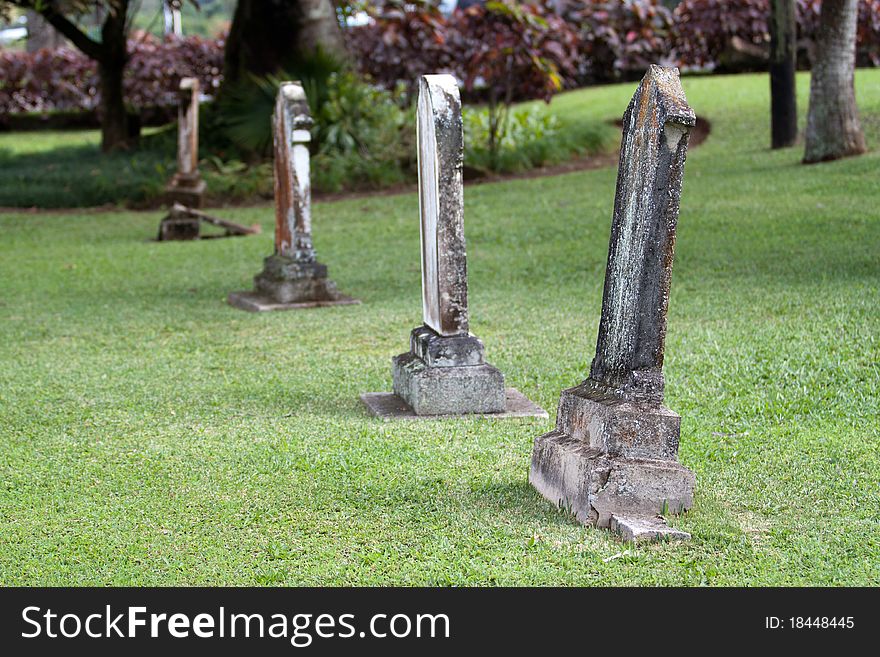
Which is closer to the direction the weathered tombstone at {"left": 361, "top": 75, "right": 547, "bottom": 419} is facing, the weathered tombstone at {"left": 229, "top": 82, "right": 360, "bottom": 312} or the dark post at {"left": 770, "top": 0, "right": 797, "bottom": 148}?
the weathered tombstone

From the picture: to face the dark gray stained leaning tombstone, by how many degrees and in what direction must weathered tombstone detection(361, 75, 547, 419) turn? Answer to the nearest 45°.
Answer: approximately 90° to its left

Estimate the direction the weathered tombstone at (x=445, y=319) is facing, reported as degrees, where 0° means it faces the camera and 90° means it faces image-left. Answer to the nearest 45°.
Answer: approximately 90°

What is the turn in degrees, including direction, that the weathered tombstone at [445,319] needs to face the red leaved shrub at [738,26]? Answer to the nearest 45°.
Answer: approximately 90° to its right

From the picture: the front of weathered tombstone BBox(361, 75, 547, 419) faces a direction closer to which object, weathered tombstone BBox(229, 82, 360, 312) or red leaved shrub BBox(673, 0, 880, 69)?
the weathered tombstone

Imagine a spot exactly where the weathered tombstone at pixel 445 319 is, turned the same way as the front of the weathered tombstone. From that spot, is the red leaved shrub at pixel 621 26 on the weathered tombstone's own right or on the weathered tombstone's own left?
on the weathered tombstone's own right

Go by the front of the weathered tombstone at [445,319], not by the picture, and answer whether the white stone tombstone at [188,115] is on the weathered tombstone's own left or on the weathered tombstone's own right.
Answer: on the weathered tombstone's own right

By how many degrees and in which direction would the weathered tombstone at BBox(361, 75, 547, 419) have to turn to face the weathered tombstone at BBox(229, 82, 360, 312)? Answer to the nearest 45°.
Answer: approximately 90° to its right

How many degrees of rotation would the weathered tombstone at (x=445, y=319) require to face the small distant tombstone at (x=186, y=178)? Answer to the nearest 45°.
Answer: approximately 90° to its right
